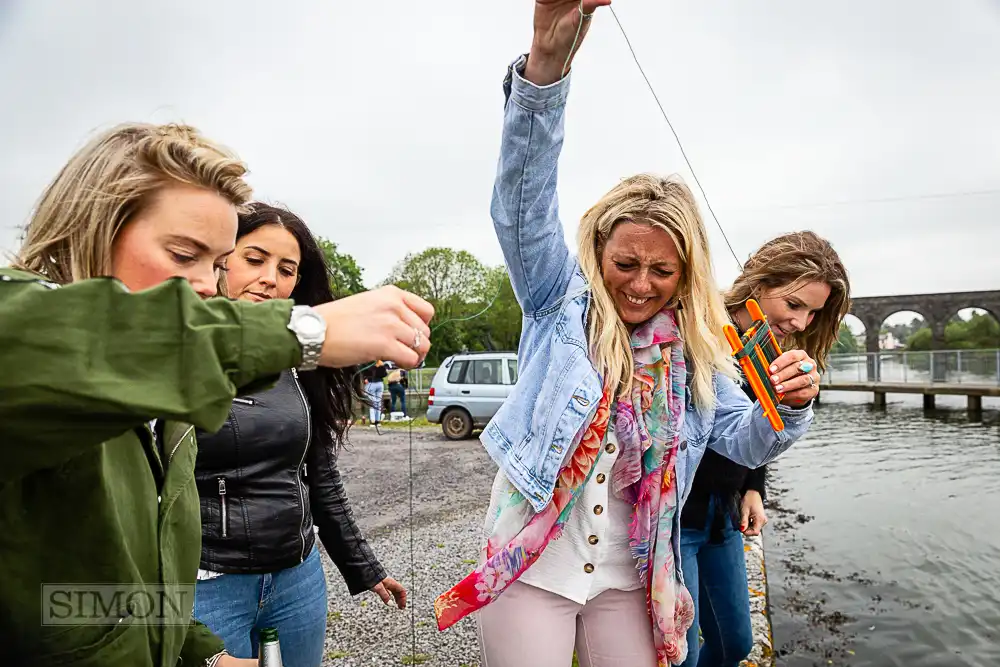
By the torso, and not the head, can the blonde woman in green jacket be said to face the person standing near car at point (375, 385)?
no

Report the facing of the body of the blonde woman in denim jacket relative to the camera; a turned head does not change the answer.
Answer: toward the camera

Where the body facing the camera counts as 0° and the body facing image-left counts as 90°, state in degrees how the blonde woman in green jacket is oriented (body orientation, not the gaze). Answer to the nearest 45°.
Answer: approximately 315°

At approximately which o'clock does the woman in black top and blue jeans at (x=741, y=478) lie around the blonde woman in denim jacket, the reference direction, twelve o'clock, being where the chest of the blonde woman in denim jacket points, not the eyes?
The woman in black top and blue jeans is roughly at 7 o'clock from the blonde woman in denim jacket.

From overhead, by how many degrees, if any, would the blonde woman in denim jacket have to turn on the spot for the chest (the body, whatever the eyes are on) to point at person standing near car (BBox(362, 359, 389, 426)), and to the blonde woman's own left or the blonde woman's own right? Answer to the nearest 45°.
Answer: approximately 135° to the blonde woman's own right

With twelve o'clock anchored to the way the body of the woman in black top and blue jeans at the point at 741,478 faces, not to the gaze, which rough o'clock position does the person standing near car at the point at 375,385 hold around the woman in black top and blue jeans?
The person standing near car is roughly at 5 o'clock from the woman in black top and blue jeans.

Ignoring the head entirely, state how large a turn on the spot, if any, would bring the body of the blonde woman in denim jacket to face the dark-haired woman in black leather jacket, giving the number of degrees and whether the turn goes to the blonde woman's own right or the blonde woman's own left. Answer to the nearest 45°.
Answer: approximately 90° to the blonde woman's own right

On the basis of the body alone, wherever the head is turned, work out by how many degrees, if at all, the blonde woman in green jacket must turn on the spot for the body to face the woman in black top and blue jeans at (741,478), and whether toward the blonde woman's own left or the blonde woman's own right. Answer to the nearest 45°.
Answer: approximately 90° to the blonde woman's own left

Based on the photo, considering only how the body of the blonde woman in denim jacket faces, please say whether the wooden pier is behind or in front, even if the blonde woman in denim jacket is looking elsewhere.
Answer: behind

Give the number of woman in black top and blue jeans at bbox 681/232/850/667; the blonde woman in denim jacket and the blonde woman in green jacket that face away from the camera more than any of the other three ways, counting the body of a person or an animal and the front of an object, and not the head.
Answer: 0

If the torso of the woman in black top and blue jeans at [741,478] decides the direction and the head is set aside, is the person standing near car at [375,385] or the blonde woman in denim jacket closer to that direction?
the blonde woman in denim jacket

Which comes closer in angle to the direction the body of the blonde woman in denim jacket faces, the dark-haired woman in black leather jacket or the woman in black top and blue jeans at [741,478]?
the dark-haired woman in black leather jacket

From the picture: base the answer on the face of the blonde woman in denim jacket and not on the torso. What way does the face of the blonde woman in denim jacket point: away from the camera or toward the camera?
toward the camera

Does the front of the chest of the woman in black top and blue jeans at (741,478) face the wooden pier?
no
